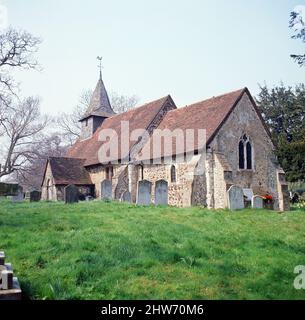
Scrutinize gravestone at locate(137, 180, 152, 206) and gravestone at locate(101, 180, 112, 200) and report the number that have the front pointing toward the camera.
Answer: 2

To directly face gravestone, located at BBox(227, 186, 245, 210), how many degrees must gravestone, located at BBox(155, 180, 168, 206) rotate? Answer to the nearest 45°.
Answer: approximately 90° to its left

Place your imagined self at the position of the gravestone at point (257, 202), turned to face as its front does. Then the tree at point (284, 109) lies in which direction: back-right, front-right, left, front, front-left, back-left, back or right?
back

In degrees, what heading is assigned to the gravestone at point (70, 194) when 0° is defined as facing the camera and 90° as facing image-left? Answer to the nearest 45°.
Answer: approximately 0°

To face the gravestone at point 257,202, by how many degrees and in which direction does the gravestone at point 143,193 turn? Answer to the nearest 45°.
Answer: approximately 90° to its left

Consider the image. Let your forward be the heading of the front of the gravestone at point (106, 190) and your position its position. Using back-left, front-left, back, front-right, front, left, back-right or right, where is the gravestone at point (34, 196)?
back-right

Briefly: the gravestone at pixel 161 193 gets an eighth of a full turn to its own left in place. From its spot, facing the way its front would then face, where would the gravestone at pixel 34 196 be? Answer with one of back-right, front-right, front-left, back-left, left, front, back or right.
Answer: back

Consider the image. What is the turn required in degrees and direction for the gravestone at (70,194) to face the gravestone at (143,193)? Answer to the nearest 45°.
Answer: approximately 45° to its left

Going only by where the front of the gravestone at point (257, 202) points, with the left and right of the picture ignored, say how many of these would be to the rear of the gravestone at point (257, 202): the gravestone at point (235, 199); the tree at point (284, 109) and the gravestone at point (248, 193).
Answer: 2
